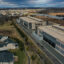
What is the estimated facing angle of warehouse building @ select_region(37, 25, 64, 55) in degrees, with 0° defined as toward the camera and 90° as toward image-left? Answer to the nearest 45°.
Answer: approximately 45°
